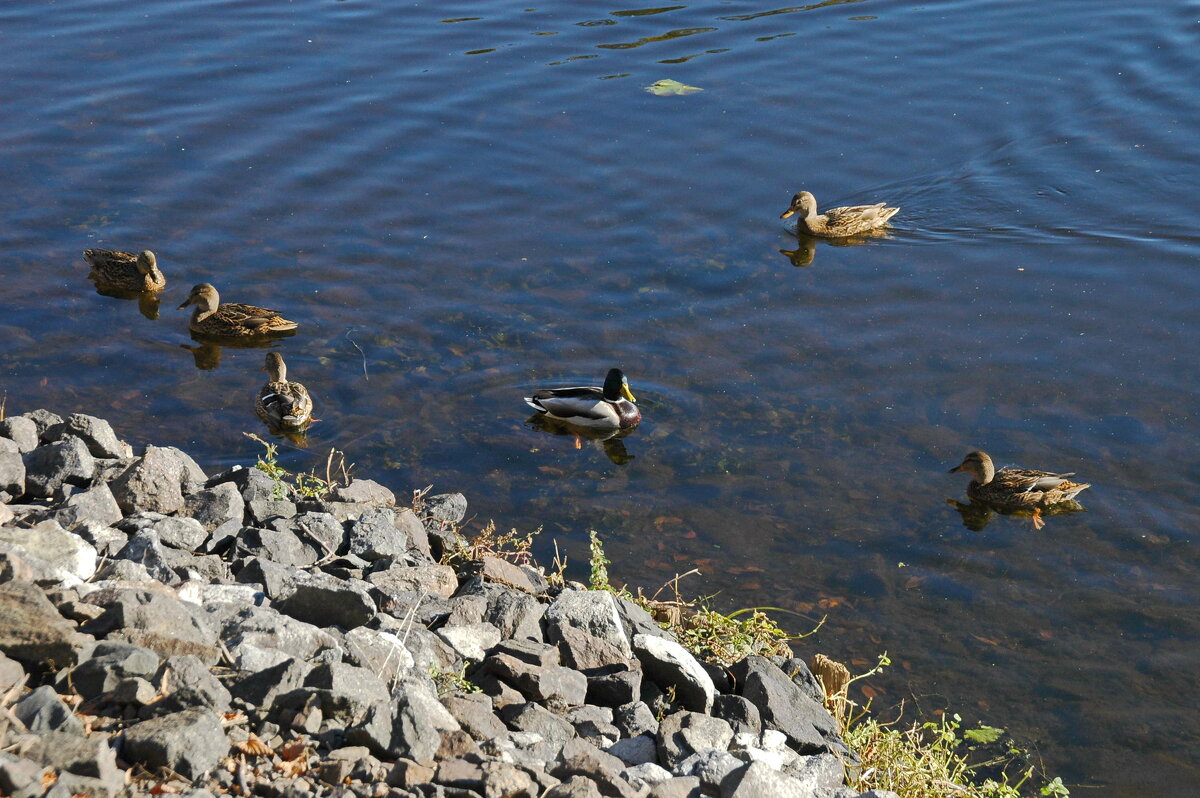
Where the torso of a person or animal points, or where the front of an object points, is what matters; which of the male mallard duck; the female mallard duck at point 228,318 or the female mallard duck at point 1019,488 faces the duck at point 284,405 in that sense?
the female mallard duck at point 1019,488

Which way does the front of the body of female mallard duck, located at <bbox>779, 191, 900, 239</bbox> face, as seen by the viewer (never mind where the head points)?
to the viewer's left

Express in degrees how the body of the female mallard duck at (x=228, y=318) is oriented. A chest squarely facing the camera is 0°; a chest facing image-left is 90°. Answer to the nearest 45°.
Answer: approximately 90°

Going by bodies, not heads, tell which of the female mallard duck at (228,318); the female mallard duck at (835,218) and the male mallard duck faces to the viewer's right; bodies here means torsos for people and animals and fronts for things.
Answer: the male mallard duck

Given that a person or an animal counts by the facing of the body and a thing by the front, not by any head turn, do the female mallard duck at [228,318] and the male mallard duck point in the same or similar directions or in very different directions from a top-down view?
very different directions

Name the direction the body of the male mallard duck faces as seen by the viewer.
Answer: to the viewer's right

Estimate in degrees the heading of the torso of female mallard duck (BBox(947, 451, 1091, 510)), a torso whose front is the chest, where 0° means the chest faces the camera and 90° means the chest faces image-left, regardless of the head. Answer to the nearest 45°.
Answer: approximately 90°

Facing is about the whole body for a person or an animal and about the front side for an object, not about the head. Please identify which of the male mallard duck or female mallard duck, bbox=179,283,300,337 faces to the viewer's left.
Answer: the female mallard duck

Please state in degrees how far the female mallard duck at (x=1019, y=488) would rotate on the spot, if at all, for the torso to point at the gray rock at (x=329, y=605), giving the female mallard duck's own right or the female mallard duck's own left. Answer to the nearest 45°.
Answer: approximately 45° to the female mallard duck's own left
